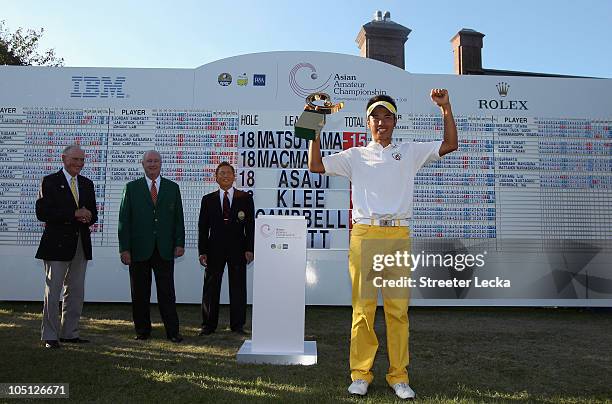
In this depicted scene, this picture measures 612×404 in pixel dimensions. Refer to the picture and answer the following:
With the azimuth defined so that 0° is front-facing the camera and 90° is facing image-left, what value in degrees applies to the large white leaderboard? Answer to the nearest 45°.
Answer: approximately 0°

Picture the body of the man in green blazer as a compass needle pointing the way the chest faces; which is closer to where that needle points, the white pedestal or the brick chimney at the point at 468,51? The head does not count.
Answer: the white pedestal

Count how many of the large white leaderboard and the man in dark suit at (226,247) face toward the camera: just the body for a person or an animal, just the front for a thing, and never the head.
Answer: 2

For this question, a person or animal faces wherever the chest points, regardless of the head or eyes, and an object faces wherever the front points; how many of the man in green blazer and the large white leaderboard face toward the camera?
2

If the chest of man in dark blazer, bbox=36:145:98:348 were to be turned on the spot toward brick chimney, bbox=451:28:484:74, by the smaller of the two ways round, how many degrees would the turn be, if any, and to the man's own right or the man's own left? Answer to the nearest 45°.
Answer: approximately 90° to the man's own left

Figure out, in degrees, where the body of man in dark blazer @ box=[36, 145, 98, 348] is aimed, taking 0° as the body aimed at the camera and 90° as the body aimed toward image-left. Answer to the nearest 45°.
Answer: approximately 315°

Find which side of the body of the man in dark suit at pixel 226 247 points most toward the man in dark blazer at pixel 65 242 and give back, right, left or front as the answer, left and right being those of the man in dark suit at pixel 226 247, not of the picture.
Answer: right
